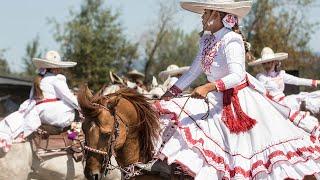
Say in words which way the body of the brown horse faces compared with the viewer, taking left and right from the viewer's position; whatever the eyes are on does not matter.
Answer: facing the viewer and to the left of the viewer

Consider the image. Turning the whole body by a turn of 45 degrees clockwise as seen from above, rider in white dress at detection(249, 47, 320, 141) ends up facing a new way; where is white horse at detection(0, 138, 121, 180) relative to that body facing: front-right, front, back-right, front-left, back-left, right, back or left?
front-right

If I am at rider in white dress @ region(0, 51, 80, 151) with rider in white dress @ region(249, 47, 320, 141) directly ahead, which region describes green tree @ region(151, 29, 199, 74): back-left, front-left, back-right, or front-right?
front-left

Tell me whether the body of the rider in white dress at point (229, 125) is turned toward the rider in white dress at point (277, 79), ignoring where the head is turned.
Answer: no

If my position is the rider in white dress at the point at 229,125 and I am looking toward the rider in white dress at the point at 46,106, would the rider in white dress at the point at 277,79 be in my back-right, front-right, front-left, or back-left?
front-right

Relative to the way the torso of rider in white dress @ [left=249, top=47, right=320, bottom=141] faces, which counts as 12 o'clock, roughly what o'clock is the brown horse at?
The brown horse is roughly at 2 o'clock from the rider in white dress.
